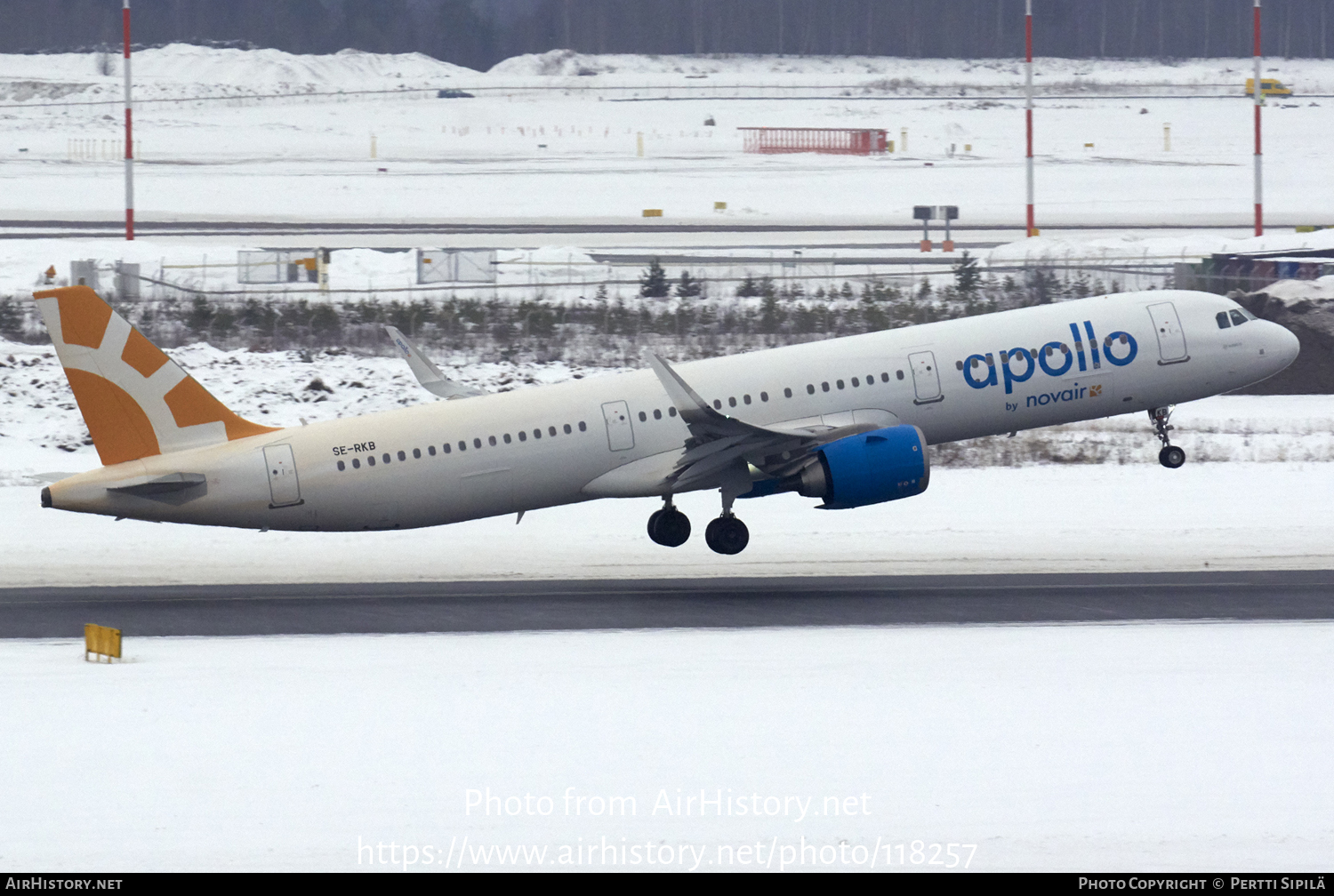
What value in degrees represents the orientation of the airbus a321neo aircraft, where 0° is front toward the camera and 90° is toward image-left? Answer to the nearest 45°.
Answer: approximately 270°
